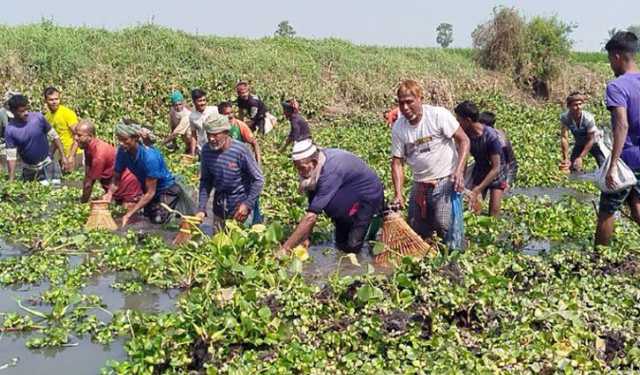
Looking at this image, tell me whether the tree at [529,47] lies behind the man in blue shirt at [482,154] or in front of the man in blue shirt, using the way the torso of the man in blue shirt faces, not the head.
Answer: behind

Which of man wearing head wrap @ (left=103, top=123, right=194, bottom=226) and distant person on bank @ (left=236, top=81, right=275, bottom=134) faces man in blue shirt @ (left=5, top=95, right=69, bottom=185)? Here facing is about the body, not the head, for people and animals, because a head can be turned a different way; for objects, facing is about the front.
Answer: the distant person on bank

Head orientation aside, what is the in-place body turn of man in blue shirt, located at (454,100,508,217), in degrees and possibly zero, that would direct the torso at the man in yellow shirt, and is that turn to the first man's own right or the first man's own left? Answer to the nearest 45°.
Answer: approximately 45° to the first man's own right

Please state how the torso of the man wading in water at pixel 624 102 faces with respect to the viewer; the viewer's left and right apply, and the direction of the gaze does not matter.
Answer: facing away from the viewer and to the left of the viewer

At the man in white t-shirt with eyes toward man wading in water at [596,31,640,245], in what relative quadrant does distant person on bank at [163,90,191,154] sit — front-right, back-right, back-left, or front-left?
back-left

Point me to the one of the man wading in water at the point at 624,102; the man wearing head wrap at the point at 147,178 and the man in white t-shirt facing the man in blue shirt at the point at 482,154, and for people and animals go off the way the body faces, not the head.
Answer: the man wading in water

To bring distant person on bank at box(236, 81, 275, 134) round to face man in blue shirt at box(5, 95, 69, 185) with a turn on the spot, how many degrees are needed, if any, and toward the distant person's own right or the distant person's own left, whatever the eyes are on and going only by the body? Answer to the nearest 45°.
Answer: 0° — they already face them

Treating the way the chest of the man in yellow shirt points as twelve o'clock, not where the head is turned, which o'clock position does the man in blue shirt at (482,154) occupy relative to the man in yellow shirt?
The man in blue shirt is roughly at 9 o'clock from the man in yellow shirt.

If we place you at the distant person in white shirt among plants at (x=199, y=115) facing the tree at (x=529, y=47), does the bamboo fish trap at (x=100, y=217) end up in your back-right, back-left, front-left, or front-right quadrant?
back-right
